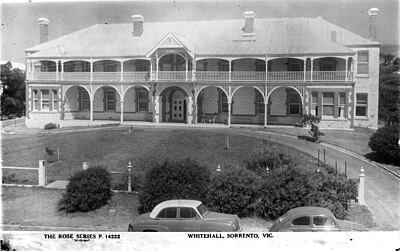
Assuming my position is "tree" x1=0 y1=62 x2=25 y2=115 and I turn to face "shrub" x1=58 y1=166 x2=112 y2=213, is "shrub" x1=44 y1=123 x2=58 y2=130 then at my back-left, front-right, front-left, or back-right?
front-left

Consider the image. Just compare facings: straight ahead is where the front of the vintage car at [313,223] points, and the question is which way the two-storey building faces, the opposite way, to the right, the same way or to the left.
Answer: to the right

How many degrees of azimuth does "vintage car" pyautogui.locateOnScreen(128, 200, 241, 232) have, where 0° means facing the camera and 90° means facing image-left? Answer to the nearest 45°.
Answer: approximately 270°

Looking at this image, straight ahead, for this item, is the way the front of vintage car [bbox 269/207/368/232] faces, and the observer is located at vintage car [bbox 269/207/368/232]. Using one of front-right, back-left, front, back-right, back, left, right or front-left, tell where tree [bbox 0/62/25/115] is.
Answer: back

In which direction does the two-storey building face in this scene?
toward the camera

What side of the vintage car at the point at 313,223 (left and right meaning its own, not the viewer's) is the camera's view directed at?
right

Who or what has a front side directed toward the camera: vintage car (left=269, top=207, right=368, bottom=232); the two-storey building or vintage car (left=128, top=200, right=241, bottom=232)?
the two-storey building

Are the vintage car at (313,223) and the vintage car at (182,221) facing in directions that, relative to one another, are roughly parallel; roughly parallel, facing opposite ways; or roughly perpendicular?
roughly parallel

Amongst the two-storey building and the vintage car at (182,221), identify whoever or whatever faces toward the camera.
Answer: the two-storey building

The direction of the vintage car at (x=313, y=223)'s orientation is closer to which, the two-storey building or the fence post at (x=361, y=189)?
the fence post
